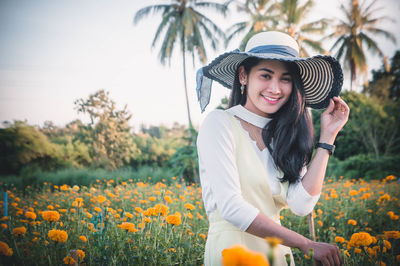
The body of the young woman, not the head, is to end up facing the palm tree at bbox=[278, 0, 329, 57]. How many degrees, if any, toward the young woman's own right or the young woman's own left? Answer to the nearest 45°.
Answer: approximately 135° to the young woman's own left

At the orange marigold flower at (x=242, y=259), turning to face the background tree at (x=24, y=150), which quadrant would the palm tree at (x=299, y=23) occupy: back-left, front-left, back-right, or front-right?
front-right

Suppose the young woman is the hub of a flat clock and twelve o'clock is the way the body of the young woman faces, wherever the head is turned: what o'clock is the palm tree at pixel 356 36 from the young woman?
The palm tree is roughly at 8 o'clock from the young woman.

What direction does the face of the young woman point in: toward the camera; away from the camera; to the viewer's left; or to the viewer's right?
toward the camera

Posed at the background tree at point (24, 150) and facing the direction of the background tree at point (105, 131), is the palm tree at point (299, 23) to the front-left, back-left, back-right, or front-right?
front-right

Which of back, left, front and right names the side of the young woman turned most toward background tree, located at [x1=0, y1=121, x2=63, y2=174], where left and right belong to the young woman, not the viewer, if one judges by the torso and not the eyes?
back

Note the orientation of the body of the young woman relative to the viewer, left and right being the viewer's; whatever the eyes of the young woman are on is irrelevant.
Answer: facing the viewer and to the right of the viewer

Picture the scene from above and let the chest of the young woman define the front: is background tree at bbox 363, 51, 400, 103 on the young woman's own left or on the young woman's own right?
on the young woman's own left
